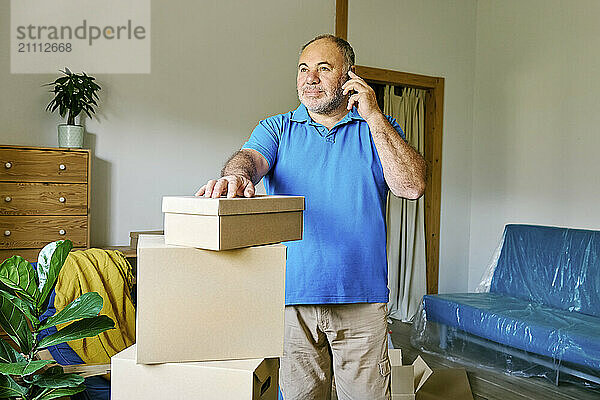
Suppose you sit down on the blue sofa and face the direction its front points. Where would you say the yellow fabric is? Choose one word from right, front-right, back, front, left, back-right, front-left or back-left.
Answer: front

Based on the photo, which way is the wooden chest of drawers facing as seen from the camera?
toward the camera

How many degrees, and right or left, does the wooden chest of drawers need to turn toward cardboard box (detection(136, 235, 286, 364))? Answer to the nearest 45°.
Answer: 0° — it already faces it

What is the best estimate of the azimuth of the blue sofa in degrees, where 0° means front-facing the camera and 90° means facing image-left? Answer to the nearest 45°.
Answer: approximately 45°

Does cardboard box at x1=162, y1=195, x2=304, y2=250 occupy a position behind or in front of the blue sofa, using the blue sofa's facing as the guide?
in front

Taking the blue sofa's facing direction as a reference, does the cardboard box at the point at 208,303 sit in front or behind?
in front

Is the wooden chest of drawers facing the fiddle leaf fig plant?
yes

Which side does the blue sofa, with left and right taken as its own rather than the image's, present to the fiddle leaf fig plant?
front

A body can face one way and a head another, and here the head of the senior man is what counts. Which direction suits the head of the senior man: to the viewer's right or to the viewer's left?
to the viewer's left

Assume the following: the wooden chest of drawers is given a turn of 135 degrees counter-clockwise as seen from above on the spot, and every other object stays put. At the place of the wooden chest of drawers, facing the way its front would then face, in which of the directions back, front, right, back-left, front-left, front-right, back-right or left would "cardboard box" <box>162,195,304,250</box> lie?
back-right
